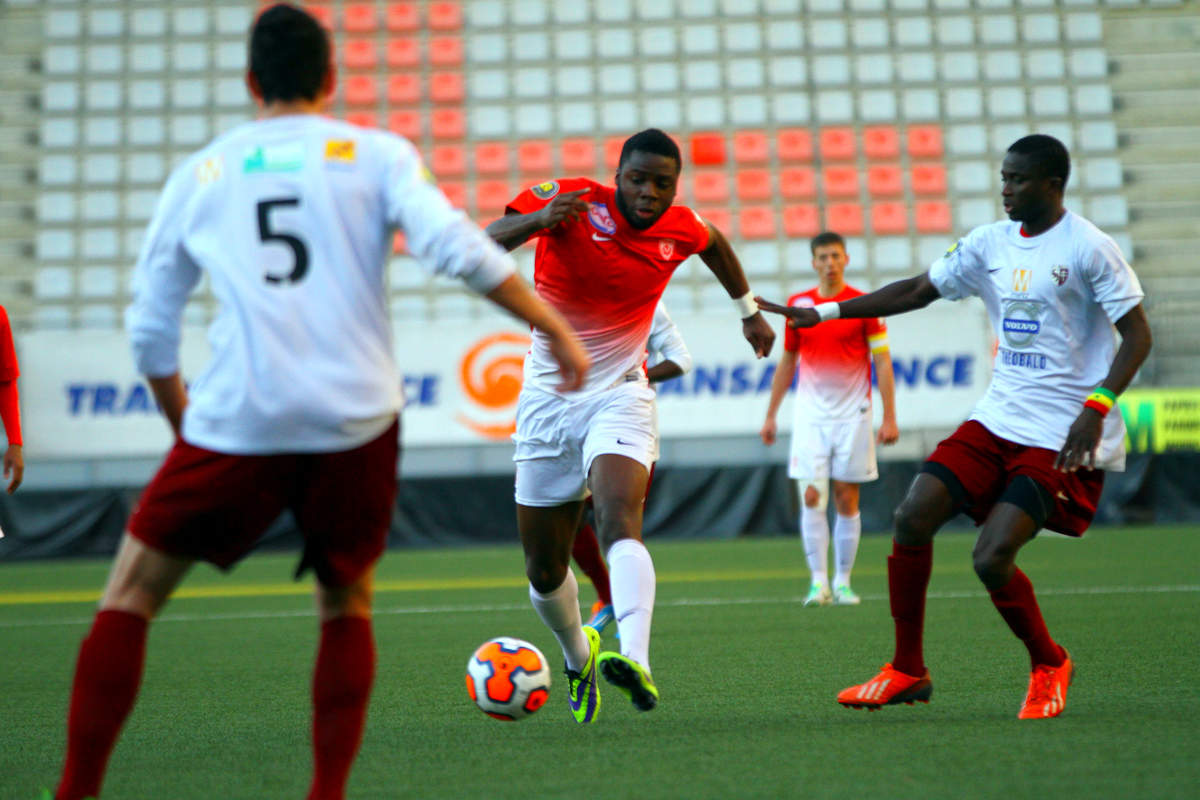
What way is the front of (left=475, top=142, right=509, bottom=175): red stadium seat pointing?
toward the camera

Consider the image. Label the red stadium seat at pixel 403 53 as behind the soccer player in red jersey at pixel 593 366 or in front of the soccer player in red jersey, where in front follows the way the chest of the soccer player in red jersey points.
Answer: behind

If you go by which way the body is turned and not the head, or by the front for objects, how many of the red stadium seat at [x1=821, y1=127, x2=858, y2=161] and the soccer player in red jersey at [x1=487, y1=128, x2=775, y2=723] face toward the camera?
2

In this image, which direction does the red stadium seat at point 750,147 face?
toward the camera

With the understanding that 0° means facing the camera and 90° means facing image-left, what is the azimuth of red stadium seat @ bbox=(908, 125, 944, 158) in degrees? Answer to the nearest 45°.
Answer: approximately 0°

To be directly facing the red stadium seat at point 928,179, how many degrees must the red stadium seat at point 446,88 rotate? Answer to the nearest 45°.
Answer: approximately 90° to its left

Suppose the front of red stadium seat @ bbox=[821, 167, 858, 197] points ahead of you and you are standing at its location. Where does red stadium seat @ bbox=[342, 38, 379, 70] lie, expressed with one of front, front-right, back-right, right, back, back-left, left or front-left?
right

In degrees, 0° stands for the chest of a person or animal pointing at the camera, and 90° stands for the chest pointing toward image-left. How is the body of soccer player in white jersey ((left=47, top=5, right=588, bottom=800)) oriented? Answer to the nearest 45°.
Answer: approximately 180°

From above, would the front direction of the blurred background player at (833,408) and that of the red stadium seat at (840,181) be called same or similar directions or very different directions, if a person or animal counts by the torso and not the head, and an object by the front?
same or similar directions

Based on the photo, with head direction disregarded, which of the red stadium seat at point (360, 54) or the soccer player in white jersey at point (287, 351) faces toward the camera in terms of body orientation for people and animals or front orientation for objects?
the red stadium seat

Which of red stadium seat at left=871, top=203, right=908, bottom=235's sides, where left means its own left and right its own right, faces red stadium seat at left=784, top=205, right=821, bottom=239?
right

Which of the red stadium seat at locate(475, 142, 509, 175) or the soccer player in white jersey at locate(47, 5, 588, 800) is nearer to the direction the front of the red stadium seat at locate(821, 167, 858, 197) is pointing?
the soccer player in white jersey

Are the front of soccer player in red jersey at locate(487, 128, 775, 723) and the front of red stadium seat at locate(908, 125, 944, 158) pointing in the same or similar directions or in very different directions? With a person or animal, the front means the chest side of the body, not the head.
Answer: same or similar directions

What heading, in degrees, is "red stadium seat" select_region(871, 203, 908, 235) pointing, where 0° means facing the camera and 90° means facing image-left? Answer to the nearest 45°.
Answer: approximately 0°

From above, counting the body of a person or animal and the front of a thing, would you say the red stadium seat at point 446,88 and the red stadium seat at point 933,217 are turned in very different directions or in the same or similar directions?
same or similar directions

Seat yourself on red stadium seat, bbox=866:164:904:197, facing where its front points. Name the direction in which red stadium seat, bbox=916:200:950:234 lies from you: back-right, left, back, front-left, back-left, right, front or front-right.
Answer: left

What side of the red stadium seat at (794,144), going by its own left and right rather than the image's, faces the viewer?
front

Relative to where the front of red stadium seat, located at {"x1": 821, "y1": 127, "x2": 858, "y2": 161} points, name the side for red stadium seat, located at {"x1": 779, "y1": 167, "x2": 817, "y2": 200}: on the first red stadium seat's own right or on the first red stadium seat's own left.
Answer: on the first red stadium seat's own right

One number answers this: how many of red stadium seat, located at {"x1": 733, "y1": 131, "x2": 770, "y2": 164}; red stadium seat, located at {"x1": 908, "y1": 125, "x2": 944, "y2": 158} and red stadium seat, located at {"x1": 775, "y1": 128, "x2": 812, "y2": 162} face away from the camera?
0
